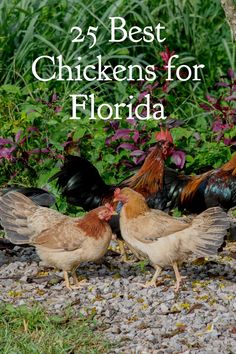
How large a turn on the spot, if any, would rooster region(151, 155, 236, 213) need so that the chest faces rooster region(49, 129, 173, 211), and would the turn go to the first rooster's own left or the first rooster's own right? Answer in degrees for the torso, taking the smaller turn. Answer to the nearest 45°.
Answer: approximately 180°

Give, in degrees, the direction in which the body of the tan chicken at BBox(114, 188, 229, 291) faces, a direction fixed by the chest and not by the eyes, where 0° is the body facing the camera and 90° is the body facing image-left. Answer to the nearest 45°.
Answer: approximately 90°

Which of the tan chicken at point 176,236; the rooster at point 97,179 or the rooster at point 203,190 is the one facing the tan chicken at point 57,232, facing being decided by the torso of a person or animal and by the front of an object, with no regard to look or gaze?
the tan chicken at point 176,236

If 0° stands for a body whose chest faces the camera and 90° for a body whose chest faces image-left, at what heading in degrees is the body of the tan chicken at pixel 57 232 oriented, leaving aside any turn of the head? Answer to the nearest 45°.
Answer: approximately 270°

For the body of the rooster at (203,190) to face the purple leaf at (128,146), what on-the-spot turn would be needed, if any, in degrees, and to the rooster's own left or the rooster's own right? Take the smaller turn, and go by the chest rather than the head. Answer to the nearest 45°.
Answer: approximately 135° to the rooster's own left

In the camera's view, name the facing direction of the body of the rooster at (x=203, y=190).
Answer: to the viewer's right

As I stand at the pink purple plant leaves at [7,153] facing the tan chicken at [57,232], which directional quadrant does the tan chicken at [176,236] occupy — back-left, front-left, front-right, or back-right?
front-left

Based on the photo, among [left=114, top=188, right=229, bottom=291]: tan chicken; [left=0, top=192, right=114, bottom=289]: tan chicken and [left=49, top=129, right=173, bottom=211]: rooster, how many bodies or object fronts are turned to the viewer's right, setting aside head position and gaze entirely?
2

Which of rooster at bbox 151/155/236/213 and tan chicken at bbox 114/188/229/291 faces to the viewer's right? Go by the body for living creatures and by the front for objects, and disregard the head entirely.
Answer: the rooster

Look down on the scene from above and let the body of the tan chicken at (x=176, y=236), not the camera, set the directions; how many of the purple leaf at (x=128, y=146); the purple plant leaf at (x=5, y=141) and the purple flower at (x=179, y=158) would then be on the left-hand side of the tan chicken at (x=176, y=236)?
0

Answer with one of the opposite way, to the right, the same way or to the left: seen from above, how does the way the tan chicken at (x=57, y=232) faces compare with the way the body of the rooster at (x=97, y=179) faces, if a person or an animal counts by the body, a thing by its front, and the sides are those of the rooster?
the same way

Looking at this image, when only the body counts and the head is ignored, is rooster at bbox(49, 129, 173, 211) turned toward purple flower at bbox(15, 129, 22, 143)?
no

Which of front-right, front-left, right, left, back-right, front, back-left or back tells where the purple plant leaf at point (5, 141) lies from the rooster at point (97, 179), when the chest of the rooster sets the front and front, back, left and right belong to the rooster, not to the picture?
back-left

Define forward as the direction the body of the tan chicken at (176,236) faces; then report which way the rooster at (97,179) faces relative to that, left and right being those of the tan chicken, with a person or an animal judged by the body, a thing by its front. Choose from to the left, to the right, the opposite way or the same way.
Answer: the opposite way

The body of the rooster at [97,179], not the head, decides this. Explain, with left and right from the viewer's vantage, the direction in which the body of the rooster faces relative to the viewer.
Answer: facing to the right of the viewer
